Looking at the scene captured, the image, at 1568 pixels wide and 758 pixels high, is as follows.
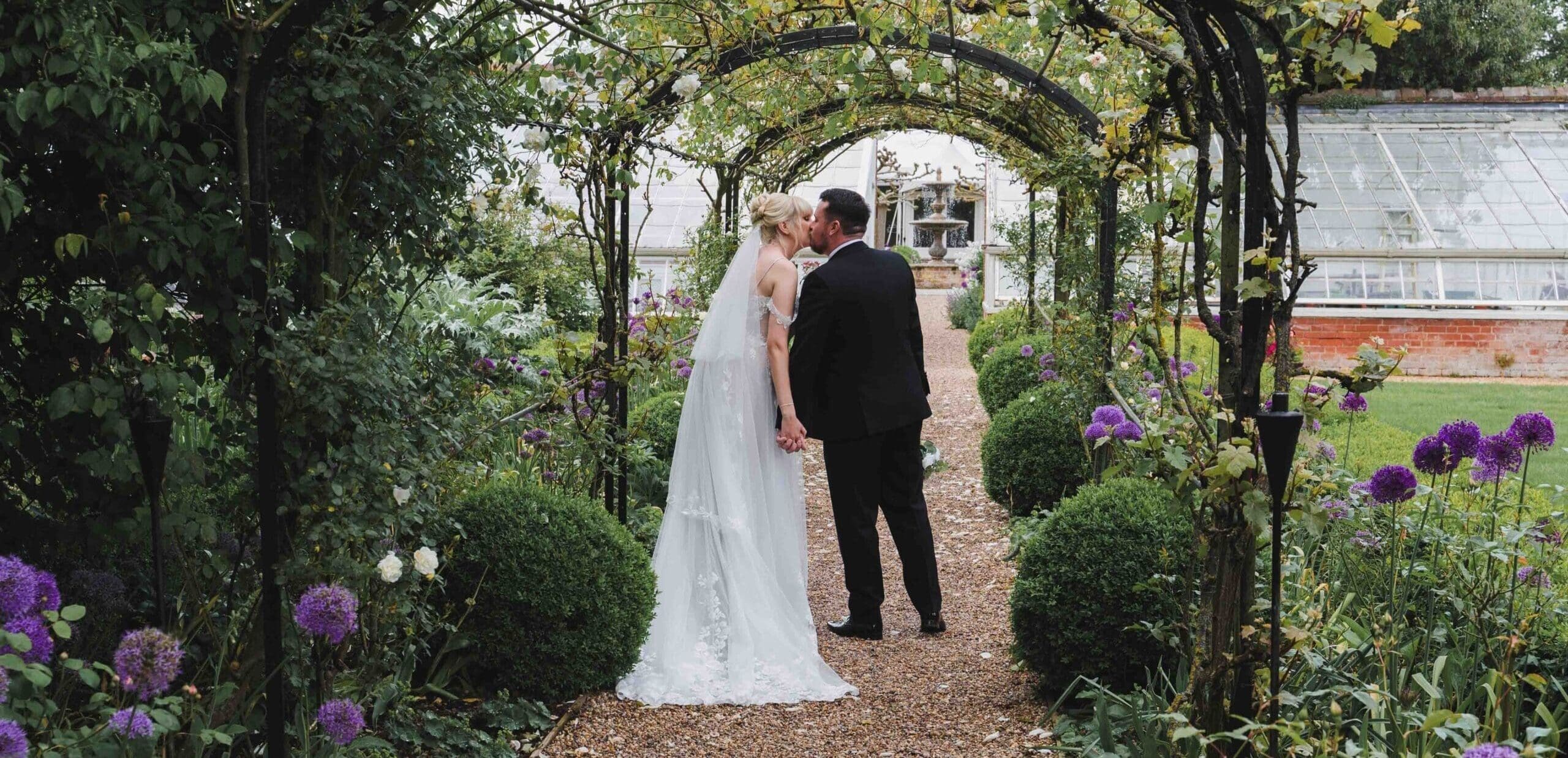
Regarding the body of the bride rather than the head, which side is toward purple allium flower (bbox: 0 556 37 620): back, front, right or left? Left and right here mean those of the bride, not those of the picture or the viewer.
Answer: back

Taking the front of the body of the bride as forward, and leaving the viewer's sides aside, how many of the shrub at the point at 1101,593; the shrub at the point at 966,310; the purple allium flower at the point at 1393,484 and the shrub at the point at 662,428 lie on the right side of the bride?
2

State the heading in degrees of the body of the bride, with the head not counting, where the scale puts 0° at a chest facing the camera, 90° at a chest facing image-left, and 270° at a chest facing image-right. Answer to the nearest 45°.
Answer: approximately 225°

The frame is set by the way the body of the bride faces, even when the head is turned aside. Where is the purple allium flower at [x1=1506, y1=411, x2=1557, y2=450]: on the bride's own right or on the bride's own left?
on the bride's own right

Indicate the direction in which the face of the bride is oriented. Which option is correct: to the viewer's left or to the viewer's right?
to the viewer's right

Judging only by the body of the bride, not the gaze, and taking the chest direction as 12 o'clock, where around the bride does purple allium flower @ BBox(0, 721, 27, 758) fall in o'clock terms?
The purple allium flower is roughly at 5 o'clock from the bride.

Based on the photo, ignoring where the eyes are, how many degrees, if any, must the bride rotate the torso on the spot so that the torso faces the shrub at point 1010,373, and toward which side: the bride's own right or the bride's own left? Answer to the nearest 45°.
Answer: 0° — they already face it

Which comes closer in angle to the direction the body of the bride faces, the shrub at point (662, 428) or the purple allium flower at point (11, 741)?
the shrub

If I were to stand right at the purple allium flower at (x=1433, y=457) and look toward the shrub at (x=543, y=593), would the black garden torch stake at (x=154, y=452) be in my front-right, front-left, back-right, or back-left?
front-left

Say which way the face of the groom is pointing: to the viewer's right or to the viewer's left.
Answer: to the viewer's left

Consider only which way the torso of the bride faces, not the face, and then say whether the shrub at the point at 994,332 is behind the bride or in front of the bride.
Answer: in front

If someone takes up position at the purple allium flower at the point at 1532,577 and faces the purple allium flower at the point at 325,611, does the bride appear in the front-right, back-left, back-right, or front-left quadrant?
front-right

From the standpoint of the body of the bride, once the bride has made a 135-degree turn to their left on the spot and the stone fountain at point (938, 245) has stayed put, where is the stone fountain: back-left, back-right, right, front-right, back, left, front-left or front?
right

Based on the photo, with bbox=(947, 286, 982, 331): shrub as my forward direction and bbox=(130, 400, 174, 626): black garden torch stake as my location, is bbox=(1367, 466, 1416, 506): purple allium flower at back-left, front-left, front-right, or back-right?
front-right

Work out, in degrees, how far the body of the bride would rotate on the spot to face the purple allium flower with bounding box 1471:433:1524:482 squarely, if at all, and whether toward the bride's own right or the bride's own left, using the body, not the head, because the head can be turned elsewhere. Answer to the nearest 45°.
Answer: approximately 90° to the bride's own right
